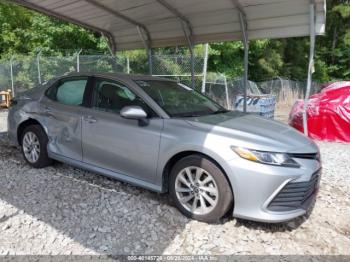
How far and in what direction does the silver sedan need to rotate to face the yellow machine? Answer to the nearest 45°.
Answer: approximately 180°

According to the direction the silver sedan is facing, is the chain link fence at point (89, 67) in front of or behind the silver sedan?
behind

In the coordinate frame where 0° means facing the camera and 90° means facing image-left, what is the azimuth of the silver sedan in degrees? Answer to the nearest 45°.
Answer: approximately 315°

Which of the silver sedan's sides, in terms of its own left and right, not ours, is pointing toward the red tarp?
left

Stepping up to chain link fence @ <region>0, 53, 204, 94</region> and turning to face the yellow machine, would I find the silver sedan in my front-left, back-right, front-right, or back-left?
back-left
